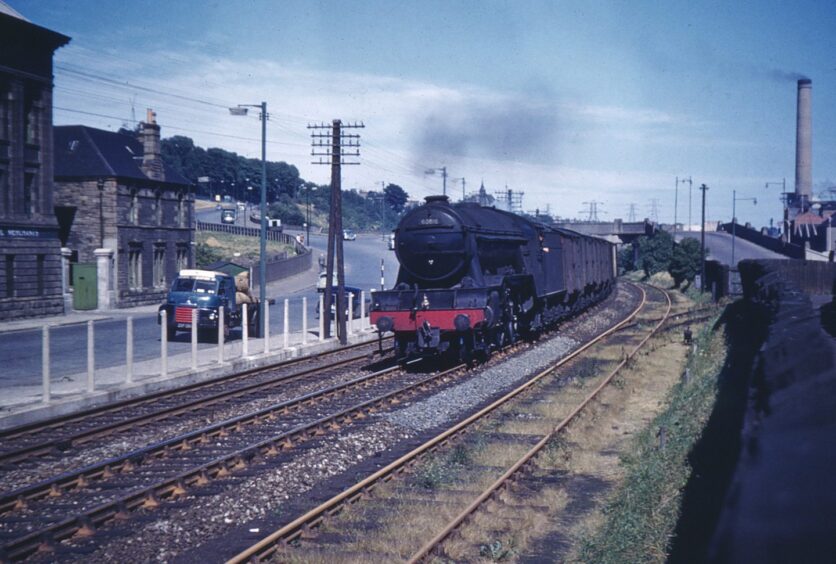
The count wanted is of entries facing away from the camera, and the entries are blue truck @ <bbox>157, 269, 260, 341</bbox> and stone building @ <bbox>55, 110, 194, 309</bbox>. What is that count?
0

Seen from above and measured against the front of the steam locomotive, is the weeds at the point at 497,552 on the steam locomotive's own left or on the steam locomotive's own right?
on the steam locomotive's own left

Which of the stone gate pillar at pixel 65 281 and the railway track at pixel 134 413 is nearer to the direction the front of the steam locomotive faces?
the railway track

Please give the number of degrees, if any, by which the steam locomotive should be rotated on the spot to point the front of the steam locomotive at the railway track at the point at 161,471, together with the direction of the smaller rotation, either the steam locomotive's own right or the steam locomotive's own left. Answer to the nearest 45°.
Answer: approximately 45° to the steam locomotive's own left

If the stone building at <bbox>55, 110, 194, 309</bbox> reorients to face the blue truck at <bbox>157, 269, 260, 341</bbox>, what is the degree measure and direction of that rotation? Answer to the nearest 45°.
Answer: approximately 45° to its right

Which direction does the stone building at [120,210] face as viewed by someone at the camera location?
facing the viewer and to the right of the viewer

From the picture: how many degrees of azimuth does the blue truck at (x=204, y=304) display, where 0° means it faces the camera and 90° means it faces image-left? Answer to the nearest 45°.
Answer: approximately 45°

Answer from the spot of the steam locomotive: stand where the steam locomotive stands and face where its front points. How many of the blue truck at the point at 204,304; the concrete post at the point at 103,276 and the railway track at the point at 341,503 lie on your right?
2

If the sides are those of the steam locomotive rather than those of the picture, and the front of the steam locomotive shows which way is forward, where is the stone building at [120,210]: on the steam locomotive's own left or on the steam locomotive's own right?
on the steam locomotive's own right

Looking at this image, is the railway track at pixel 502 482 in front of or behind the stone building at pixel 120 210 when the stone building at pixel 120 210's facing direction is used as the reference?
in front

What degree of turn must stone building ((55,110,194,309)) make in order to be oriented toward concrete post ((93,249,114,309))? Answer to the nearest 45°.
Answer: approximately 45° to its right

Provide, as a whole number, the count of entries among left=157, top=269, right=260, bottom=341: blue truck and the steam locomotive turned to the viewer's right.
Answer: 0

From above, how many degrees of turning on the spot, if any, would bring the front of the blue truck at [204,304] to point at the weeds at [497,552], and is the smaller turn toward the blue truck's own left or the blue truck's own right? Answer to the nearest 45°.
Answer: approximately 45° to the blue truck's own left

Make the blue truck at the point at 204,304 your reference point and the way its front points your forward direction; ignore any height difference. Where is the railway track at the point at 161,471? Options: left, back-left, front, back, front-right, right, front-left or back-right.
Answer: front-left

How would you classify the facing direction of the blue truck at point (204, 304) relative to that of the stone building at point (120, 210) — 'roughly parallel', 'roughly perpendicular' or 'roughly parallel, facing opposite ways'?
roughly perpendicular

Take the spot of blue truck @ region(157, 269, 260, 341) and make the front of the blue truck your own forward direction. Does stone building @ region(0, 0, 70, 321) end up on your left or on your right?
on your right

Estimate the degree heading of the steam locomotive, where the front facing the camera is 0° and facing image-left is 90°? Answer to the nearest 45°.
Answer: approximately 45°
